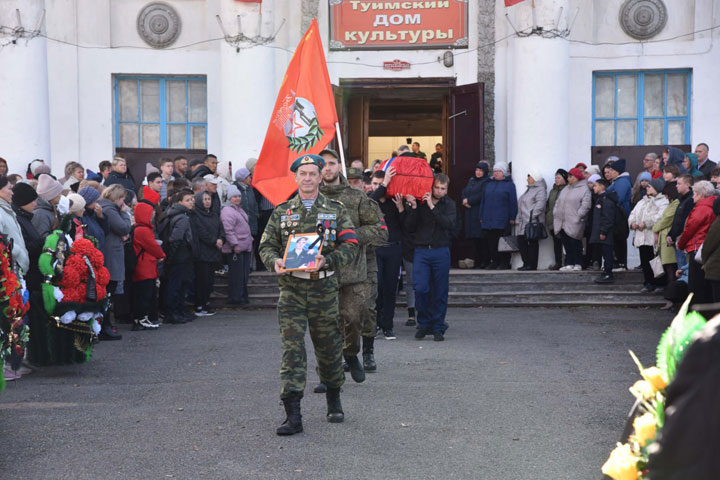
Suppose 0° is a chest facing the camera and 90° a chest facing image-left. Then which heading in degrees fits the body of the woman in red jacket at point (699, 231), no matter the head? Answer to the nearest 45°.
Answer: approximately 90°

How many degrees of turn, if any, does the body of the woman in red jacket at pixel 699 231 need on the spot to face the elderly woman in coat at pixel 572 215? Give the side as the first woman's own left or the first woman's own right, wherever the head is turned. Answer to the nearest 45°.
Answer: approximately 45° to the first woman's own right

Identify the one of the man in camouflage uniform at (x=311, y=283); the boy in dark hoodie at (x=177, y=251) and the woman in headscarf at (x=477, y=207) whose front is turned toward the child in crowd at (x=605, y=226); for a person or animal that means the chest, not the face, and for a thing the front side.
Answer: the boy in dark hoodie

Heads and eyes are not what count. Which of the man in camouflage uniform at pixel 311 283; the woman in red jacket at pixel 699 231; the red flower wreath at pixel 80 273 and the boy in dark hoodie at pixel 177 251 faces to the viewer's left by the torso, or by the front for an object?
the woman in red jacket

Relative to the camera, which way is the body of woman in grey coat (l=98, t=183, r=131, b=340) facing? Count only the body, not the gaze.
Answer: to the viewer's right

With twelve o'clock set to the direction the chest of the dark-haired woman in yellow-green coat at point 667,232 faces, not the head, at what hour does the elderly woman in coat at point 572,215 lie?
the elderly woman in coat at point 572,215 is roughly at 2 o'clock from the dark-haired woman in yellow-green coat at point 667,232.

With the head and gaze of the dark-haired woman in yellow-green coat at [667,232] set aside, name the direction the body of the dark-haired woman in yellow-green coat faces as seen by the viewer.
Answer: to the viewer's left

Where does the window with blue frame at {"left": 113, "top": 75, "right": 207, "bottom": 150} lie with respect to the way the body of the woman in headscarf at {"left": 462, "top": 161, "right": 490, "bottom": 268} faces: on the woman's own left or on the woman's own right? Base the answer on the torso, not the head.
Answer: on the woman's own right

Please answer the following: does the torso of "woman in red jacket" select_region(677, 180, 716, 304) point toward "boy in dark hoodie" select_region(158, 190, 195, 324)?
yes
